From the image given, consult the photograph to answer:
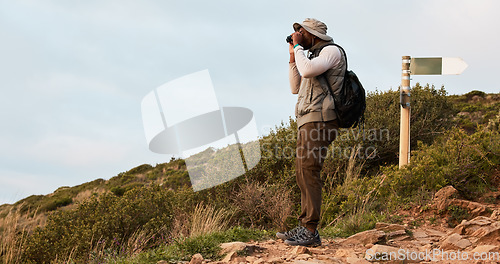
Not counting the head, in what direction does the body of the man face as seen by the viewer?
to the viewer's left

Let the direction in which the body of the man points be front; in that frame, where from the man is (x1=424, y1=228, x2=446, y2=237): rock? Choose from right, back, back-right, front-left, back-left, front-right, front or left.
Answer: back-right

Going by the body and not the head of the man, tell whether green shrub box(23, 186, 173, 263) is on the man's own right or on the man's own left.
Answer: on the man's own right

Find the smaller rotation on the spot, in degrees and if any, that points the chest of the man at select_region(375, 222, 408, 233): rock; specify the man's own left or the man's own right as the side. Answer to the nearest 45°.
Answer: approximately 135° to the man's own right

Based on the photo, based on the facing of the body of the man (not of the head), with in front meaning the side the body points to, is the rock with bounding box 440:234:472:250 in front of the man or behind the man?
behind

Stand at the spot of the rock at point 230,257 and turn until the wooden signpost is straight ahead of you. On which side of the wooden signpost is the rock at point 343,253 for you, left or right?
right

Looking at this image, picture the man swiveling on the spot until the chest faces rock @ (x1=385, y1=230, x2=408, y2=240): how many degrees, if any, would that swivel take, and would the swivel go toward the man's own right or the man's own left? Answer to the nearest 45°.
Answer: approximately 135° to the man's own right

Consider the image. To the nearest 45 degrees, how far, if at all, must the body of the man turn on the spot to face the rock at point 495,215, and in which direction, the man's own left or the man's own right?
approximately 135° to the man's own right
